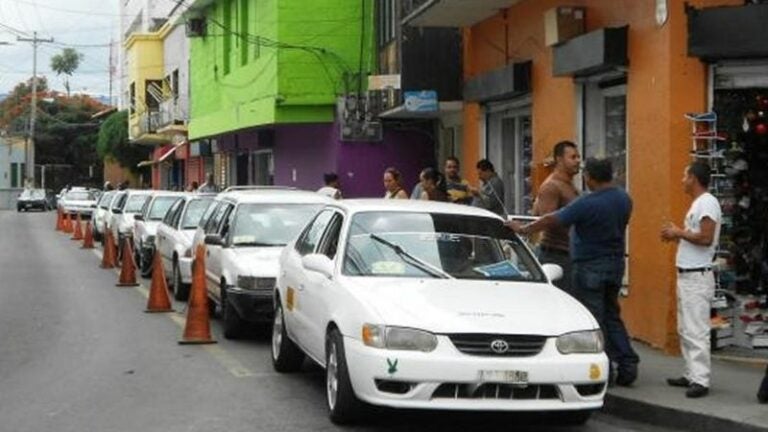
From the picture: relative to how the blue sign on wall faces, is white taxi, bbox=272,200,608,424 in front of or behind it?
in front

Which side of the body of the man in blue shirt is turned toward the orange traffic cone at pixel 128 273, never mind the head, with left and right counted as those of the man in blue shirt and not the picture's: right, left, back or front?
front

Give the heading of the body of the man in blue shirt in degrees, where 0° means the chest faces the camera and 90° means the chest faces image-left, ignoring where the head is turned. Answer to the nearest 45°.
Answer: approximately 135°

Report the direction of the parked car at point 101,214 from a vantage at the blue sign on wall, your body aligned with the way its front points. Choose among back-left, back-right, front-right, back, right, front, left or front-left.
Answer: back-right

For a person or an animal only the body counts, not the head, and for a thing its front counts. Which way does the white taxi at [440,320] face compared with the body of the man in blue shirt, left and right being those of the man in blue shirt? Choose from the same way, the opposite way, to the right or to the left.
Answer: the opposite way

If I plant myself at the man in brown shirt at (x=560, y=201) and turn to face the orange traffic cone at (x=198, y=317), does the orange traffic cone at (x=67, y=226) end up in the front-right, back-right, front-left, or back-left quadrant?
front-right

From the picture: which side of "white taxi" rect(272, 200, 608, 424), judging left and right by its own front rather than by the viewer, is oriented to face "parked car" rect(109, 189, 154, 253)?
back

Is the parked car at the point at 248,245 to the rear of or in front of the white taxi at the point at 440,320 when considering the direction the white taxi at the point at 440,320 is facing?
to the rear

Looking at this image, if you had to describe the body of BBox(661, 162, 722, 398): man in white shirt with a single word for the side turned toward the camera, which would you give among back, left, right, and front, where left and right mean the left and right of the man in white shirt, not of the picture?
left

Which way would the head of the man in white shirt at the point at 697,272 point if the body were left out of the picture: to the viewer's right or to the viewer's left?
to the viewer's left

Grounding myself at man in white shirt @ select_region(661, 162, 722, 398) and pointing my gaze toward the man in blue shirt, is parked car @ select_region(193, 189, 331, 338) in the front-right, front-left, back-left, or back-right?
front-right

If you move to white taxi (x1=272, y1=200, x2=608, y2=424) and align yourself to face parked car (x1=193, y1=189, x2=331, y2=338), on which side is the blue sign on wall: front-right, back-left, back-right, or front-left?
front-right

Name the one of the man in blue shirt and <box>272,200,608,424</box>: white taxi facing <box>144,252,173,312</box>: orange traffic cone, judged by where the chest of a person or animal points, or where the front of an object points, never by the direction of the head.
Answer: the man in blue shirt

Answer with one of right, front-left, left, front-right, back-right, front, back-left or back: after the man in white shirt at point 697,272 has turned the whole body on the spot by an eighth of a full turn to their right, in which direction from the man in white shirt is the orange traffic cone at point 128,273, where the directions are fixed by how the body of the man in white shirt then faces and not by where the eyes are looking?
front
